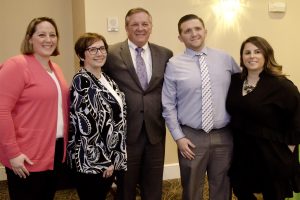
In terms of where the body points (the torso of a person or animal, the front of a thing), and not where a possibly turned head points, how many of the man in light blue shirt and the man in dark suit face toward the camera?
2

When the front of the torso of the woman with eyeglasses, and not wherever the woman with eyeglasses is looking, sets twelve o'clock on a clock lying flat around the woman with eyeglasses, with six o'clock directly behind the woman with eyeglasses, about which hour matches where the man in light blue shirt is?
The man in light blue shirt is roughly at 10 o'clock from the woman with eyeglasses.

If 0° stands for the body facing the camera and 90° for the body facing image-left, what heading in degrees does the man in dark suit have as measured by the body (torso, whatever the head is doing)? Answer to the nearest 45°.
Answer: approximately 0°

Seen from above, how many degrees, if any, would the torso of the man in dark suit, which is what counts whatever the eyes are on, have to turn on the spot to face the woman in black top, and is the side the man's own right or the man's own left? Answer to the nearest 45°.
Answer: approximately 90° to the man's own left
